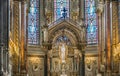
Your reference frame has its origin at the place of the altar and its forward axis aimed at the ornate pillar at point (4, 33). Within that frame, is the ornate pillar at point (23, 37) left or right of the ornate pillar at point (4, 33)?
right

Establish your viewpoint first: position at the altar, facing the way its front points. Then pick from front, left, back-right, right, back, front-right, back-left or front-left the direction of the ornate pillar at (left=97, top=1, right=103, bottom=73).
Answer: left

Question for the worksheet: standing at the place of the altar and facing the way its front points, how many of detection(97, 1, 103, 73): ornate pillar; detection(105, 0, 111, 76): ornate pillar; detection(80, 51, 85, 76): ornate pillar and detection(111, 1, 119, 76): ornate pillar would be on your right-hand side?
0

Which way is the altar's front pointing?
toward the camera

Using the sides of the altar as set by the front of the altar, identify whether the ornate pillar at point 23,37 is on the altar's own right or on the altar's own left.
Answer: on the altar's own right

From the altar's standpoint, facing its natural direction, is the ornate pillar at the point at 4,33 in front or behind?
in front

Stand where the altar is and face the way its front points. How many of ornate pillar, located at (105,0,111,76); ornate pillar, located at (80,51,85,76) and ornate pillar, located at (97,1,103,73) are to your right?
0

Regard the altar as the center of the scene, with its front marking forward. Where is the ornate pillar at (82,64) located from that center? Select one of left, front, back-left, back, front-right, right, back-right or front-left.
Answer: left

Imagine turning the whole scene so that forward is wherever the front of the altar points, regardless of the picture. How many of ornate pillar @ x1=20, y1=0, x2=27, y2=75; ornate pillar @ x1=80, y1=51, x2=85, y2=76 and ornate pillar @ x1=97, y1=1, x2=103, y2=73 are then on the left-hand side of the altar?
2
